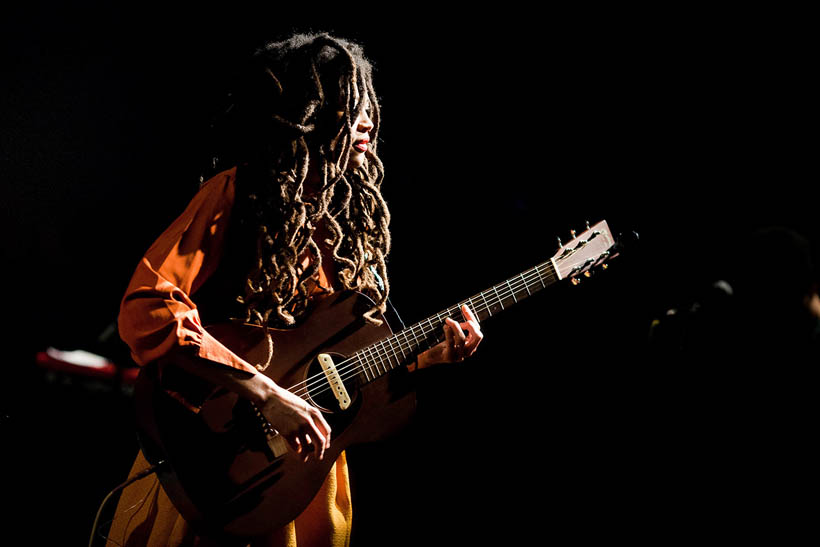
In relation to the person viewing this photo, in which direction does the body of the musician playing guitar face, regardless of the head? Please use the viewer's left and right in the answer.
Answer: facing the viewer and to the right of the viewer

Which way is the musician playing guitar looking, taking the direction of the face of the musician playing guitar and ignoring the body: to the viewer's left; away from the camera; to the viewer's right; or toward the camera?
to the viewer's right
